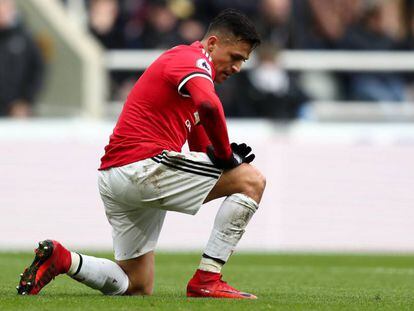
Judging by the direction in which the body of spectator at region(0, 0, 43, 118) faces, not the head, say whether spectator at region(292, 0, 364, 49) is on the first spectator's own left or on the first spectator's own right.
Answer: on the first spectator's own left

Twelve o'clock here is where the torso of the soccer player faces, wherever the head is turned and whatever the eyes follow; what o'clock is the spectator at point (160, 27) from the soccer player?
The spectator is roughly at 9 o'clock from the soccer player.

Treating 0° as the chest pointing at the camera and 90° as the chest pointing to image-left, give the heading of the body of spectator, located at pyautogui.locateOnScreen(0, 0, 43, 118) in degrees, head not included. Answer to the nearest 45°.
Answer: approximately 0°

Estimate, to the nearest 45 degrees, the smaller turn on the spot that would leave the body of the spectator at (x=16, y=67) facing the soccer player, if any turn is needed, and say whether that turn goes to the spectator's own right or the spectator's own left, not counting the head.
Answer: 0° — they already face them

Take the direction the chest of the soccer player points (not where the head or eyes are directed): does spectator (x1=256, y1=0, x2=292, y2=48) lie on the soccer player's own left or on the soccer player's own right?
on the soccer player's own left

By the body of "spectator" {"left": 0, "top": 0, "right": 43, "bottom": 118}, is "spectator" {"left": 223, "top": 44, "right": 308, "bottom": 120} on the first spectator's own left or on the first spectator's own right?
on the first spectator's own left

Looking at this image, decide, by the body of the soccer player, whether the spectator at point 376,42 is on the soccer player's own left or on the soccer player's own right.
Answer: on the soccer player's own left

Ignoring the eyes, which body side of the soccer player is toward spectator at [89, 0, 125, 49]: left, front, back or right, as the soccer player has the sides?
left

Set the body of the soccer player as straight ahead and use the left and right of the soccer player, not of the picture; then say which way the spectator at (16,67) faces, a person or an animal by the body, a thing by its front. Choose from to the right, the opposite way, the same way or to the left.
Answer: to the right

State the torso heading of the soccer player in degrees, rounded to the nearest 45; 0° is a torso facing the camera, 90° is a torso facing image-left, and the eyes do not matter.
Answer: approximately 270°

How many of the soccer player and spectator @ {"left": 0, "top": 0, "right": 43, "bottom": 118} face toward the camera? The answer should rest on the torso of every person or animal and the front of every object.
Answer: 1
